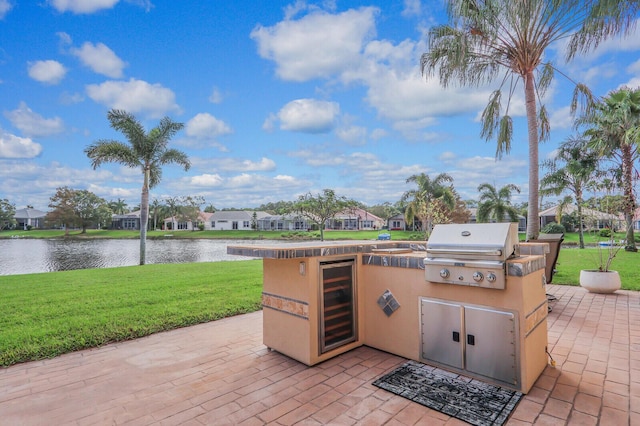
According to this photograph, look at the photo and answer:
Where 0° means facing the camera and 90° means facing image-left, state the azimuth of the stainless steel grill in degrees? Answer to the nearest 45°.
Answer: approximately 45°

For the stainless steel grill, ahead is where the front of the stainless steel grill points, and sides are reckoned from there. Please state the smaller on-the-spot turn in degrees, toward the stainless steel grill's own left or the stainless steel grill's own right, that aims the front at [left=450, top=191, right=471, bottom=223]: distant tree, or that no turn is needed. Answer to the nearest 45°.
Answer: approximately 135° to the stainless steel grill's own right

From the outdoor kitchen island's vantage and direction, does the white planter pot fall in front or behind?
behind

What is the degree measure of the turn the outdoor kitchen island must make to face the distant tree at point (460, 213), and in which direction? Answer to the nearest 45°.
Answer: approximately 135° to its right

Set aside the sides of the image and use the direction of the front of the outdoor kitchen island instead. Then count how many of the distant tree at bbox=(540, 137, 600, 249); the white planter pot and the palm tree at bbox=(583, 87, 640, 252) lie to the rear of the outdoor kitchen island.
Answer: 3

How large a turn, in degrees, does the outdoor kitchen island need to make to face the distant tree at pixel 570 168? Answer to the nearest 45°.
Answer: approximately 180°

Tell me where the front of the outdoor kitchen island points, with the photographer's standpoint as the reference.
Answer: facing the viewer and to the left of the viewer

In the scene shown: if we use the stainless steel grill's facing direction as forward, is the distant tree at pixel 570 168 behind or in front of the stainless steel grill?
behind
